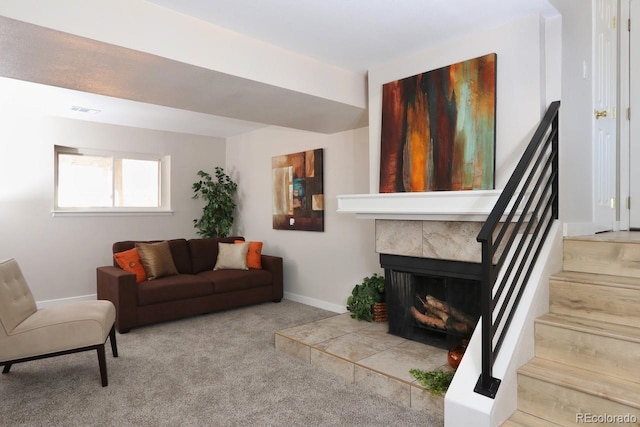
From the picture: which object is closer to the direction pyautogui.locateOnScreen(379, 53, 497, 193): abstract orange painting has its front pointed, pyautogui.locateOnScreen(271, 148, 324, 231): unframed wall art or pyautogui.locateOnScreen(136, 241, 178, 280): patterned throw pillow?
the patterned throw pillow

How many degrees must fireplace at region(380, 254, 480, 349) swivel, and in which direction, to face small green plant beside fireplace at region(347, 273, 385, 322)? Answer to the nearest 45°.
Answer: approximately 90° to its right

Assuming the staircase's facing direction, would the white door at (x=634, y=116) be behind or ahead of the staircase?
behind

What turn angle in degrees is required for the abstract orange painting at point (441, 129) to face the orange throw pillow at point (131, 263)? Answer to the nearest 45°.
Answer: approximately 45° to its right

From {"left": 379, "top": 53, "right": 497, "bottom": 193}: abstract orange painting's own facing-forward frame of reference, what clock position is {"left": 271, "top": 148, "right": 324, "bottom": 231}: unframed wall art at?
The unframed wall art is roughly at 3 o'clock from the abstract orange painting.
